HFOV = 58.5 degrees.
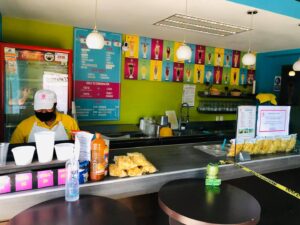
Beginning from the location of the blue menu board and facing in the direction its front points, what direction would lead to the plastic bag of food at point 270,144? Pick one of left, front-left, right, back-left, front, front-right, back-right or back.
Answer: front-left

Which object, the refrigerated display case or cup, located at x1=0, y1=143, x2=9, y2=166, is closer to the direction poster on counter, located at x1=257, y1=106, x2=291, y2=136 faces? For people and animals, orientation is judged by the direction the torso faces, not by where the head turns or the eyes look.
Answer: the cup

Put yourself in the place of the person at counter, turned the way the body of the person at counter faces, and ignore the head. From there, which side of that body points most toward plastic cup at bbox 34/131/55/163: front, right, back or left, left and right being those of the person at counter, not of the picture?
front

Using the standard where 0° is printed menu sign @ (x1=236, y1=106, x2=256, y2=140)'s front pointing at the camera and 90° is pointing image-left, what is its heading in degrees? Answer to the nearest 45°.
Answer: approximately 0°

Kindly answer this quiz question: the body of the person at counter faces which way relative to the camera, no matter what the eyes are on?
toward the camera

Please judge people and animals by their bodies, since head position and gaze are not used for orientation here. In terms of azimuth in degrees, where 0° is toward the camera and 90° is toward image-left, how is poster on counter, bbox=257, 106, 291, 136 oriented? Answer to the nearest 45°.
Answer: approximately 0°

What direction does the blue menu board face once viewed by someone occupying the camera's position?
facing the viewer

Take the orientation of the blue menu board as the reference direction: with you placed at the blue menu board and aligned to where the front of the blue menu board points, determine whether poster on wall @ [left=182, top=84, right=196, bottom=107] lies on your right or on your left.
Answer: on your left

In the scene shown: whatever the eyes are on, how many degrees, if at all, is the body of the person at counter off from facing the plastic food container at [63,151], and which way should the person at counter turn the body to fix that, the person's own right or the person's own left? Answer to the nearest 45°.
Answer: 0° — they already face it
